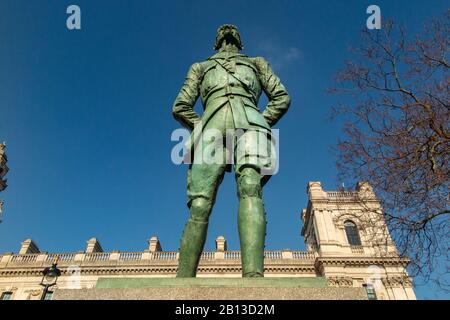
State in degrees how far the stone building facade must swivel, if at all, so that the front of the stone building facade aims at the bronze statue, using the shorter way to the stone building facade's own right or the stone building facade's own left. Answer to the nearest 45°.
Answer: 0° — it already faces it

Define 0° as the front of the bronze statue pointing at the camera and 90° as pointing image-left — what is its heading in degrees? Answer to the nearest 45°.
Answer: approximately 0°

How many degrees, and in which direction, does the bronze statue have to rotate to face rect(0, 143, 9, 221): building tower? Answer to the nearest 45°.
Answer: approximately 135° to its right

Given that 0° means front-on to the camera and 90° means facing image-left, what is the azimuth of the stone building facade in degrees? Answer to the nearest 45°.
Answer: approximately 0°

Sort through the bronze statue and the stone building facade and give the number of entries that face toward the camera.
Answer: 2

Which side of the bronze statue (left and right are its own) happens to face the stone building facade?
back
